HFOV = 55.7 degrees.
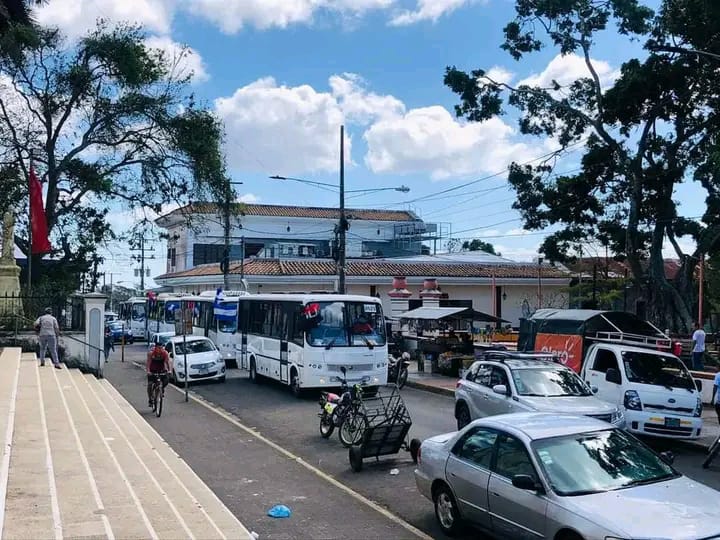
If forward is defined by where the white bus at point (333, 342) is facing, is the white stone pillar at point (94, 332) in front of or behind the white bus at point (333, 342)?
behind

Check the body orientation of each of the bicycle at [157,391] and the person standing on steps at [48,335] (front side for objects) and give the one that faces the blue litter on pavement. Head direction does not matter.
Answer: the bicycle

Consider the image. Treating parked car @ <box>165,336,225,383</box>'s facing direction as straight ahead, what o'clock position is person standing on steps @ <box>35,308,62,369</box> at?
The person standing on steps is roughly at 3 o'clock from the parked car.

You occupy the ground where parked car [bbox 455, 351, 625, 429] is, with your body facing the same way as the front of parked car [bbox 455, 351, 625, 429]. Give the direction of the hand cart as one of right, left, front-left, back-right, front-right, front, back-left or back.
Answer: right

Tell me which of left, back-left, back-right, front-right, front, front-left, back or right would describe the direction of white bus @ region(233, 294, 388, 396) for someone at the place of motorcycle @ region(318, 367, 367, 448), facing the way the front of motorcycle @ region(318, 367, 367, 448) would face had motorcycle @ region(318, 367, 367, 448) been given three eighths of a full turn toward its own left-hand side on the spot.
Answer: front

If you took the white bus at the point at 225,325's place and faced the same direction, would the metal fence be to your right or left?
on your right

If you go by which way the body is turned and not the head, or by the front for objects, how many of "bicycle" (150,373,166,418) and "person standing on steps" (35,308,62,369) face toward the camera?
1

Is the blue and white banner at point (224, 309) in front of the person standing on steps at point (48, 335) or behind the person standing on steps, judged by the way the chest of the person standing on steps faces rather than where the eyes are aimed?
in front

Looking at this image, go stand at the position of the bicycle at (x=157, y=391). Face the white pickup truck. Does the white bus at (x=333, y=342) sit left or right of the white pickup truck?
left
